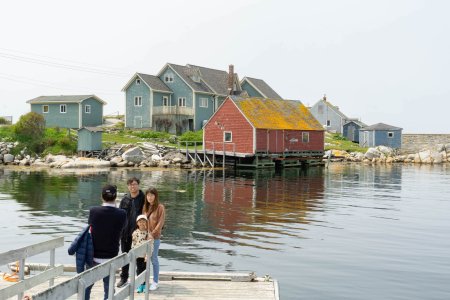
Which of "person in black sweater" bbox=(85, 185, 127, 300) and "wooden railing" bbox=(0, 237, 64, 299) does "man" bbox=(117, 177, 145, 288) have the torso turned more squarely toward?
the person in black sweater

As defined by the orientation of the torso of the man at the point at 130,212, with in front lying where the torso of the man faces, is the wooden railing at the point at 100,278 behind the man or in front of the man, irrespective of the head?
in front

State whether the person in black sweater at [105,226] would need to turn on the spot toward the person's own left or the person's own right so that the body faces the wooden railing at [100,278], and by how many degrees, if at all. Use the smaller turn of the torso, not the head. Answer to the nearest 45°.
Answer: approximately 180°

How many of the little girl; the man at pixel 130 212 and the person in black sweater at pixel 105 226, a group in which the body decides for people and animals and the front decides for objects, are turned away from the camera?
1

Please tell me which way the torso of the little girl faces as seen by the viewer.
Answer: toward the camera

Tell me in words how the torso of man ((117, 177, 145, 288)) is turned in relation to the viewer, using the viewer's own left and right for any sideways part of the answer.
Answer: facing the viewer

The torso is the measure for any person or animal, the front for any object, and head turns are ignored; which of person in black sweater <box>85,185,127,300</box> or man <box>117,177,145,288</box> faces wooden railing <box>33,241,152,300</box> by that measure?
the man

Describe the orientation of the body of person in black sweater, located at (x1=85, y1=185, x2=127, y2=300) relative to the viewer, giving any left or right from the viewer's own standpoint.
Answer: facing away from the viewer

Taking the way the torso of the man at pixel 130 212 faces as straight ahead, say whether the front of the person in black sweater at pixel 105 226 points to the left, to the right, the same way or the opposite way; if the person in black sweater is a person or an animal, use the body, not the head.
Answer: the opposite way

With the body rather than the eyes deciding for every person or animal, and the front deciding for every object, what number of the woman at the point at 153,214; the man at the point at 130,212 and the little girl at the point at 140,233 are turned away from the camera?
0

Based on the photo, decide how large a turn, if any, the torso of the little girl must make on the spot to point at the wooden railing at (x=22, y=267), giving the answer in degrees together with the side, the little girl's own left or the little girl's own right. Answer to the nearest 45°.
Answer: approximately 45° to the little girl's own right
